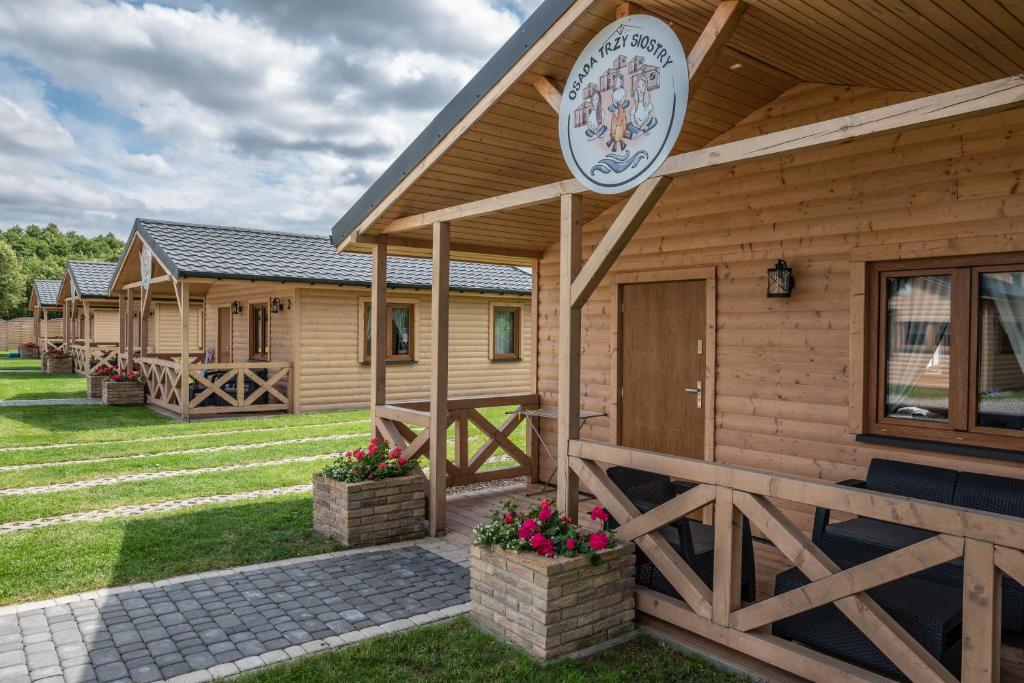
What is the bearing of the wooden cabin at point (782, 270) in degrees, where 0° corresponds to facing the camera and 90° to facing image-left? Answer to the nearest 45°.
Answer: approximately 45°

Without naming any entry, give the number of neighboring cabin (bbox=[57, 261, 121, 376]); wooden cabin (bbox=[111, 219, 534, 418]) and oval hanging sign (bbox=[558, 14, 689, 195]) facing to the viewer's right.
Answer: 0

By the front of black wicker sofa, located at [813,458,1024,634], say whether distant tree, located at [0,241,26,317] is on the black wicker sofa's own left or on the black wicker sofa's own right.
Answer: on the black wicker sofa's own right

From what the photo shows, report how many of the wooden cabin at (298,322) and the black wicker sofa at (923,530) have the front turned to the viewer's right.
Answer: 0

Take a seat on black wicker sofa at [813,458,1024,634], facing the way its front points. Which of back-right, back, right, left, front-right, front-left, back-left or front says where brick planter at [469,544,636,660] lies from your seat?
front

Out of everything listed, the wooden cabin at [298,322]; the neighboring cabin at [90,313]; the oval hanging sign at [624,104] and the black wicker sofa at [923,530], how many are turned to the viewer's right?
0

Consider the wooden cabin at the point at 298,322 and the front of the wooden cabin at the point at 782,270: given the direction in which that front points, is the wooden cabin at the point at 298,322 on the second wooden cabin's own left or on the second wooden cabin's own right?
on the second wooden cabin's own right

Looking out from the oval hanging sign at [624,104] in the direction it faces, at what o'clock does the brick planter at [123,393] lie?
The brick planter is roughly at 3 o'clock from the oval hanging sign.

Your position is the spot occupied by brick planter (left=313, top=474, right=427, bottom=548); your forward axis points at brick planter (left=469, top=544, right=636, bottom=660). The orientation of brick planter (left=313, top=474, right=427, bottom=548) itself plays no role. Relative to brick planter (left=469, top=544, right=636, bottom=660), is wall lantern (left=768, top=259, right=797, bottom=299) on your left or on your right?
left

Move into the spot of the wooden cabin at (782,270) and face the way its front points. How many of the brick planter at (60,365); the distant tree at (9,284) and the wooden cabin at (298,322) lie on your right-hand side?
3

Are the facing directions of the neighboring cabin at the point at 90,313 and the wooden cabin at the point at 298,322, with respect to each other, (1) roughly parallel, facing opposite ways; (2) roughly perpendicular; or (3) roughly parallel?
roughly parallel

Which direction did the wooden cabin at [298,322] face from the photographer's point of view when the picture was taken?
facing the viewer and to the left of the viewer

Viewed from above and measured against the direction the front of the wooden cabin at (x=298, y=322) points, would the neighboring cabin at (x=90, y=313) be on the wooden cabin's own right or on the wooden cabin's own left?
on the wooden cabin's own right

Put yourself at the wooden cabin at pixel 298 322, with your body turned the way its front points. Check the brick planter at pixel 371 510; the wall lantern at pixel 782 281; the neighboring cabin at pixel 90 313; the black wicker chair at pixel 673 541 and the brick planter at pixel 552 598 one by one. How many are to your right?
1

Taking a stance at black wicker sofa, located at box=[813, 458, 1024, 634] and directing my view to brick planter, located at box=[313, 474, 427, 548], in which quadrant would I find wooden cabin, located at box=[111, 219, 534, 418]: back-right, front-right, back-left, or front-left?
front-right
